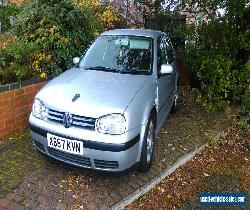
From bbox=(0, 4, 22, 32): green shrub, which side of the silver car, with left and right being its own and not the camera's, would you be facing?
right

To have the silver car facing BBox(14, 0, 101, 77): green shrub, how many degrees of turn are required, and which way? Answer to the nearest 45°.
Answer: approximately 135° to its right

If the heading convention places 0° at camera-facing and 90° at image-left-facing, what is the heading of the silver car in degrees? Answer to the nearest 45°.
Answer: approximately 45°

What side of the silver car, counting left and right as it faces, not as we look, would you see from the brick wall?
right

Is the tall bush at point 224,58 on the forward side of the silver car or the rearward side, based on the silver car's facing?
on the rearward side

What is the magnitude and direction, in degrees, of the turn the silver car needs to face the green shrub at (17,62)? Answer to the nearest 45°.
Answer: approximately 90° to its right
